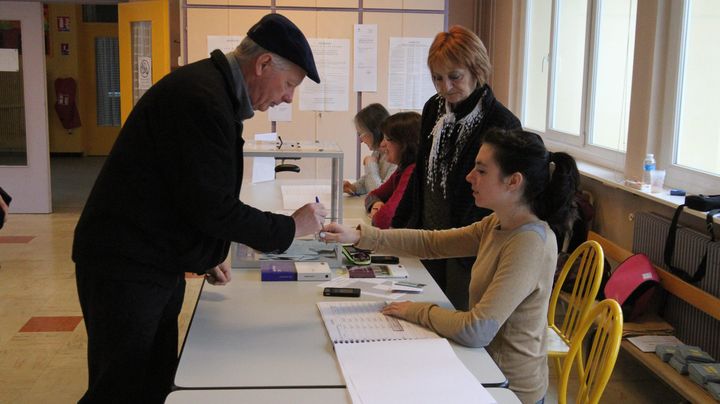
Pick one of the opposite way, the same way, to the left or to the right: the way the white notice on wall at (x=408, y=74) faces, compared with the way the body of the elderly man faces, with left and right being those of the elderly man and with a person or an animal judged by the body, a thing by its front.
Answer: to the right

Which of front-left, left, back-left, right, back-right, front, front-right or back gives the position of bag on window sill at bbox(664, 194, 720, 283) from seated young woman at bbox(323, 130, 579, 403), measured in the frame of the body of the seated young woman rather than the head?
back-right

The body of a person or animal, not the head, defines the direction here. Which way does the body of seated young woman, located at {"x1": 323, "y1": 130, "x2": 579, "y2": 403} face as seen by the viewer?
to the viewer's left

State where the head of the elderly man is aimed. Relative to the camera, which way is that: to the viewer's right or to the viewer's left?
to the viewer's right

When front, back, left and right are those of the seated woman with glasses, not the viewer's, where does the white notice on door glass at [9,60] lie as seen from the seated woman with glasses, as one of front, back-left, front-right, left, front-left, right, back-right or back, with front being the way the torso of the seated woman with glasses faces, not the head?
front-right

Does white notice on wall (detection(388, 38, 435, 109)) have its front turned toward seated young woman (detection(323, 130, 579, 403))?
yes

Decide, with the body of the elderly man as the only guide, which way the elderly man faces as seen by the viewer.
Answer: to the viewer's right

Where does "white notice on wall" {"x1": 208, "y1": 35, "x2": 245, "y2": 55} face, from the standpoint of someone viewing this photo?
facing the viewer

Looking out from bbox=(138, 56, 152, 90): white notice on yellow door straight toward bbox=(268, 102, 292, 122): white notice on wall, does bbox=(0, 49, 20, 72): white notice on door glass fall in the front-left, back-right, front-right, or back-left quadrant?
back-right

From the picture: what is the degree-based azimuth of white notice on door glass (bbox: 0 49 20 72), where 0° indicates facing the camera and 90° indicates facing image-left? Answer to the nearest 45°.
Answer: approximately 0°

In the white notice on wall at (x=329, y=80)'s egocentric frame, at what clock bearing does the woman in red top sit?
The woman in red top is roughly at 12 o'clock from the white notice on wall.

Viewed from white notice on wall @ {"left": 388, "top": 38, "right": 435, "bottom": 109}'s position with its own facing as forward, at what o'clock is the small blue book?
The small blue book is roughly at 12 o'clock from the white notice on wall.

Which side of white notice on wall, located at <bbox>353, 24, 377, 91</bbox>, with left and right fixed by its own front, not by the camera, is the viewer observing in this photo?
front

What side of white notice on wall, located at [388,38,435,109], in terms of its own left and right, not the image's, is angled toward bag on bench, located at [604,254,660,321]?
front

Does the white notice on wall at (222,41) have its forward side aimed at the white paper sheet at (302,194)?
yes

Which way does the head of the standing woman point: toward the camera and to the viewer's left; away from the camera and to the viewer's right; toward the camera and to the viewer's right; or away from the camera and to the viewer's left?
toward the camera and to the viewer's left

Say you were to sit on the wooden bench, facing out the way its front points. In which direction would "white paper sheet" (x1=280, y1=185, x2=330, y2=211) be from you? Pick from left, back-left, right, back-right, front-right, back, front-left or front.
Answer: front-right
